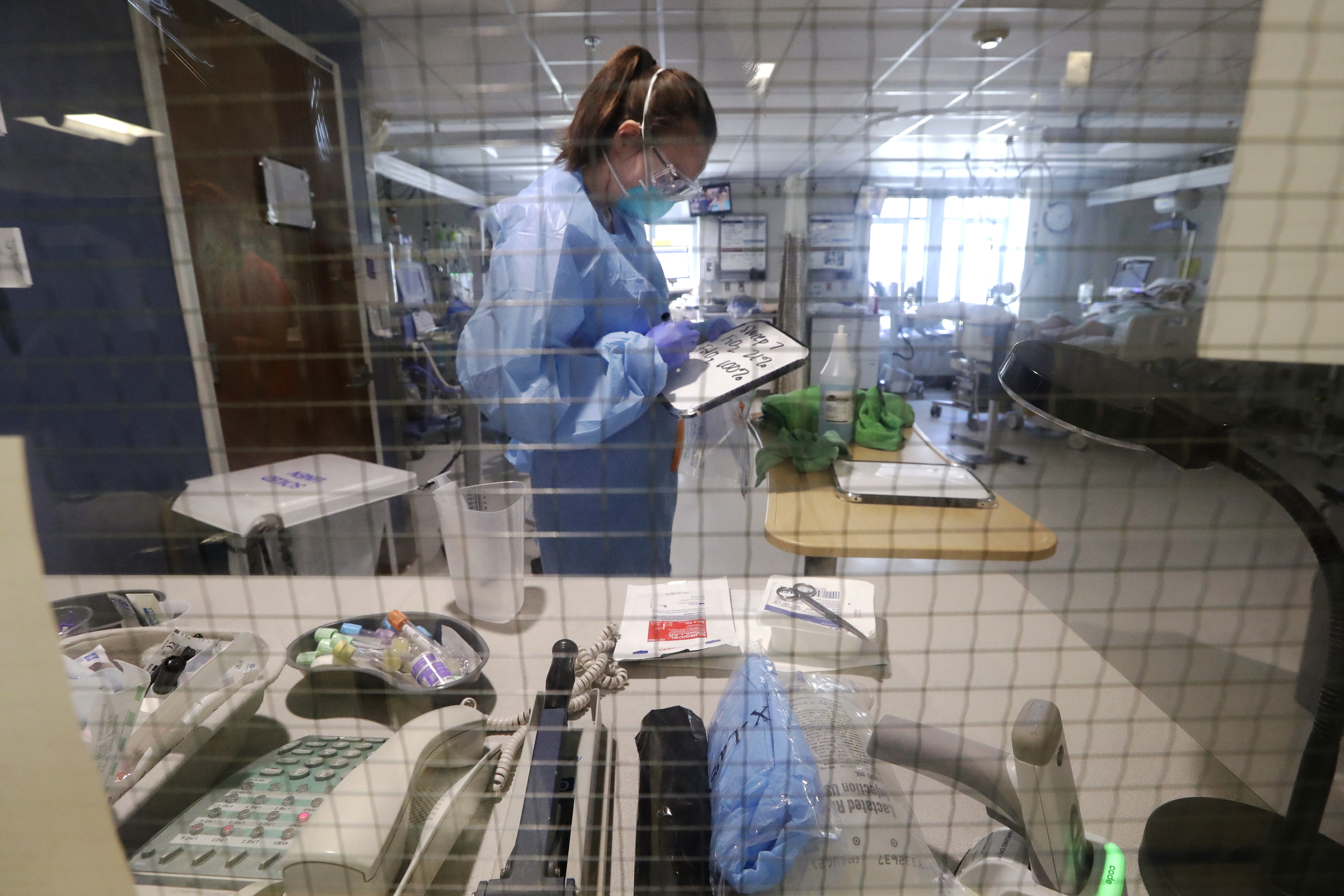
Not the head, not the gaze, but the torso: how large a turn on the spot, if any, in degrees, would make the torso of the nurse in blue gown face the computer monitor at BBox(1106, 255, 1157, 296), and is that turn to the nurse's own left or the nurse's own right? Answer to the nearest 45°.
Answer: approximately 45° to the nurse's own left

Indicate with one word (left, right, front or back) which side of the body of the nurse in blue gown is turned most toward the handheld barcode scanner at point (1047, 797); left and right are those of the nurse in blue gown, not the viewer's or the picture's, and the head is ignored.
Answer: right

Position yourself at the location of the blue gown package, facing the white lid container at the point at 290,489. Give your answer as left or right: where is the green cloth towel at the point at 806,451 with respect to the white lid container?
right

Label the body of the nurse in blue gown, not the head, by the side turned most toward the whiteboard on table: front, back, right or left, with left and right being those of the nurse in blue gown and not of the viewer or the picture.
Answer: front

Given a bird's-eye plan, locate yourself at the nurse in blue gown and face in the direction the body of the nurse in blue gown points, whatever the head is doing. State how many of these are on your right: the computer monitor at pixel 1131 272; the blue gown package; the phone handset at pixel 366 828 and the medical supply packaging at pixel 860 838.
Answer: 3

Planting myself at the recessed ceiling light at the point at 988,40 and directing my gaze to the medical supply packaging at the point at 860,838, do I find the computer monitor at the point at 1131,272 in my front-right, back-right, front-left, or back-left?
back-left

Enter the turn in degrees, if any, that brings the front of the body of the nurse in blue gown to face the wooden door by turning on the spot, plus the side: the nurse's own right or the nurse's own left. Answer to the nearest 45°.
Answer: approximately 135° to the nurse's own left

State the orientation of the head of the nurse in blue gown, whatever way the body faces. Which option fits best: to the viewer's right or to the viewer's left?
to the viewer's right

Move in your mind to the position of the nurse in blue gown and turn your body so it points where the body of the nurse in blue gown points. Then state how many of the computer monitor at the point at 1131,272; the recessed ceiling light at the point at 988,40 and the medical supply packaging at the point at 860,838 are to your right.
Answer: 1

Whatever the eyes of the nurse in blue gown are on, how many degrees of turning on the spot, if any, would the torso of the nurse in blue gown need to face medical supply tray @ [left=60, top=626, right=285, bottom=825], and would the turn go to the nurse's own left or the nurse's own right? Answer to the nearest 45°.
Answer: approximately 135° to the nurse's own right

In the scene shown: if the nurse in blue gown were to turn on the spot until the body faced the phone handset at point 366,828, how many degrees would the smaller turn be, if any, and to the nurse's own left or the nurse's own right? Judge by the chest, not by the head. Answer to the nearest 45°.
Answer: approximately 90° to the nurse's own right

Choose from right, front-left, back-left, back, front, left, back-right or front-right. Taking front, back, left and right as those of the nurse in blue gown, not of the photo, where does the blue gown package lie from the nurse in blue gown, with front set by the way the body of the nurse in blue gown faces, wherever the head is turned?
right

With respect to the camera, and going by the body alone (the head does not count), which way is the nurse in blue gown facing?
to the viewer's right

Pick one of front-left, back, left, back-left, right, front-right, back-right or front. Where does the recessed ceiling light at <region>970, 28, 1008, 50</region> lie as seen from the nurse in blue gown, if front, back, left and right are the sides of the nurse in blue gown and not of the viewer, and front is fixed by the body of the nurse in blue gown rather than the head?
front-left
